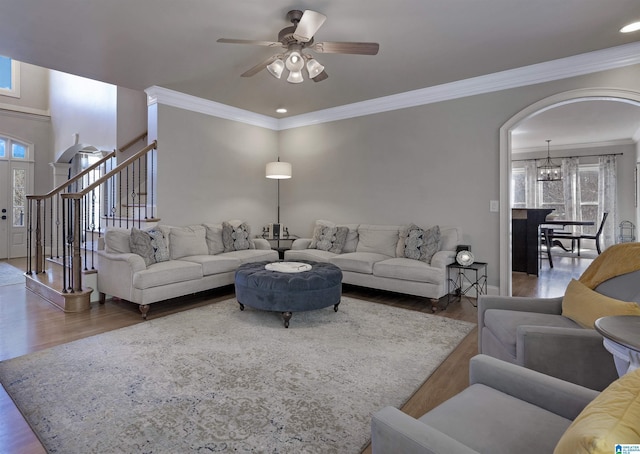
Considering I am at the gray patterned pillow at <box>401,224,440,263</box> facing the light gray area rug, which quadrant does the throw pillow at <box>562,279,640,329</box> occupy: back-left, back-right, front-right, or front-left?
front-left

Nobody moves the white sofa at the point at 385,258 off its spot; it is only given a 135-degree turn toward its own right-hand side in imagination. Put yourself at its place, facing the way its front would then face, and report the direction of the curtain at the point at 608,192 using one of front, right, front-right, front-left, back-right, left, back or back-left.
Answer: front-right

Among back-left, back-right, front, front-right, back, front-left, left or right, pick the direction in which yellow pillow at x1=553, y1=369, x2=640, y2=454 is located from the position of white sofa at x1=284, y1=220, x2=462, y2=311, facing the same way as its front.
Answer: front-left

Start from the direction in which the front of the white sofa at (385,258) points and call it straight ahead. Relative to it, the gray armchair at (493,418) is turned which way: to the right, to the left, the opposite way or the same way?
to the right

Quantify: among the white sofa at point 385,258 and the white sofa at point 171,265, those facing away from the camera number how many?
0

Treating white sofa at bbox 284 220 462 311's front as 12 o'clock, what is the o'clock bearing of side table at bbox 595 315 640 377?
The side table is roughly at 10 o'clock from the white sofa.

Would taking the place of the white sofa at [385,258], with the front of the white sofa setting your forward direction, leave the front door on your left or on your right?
on your right

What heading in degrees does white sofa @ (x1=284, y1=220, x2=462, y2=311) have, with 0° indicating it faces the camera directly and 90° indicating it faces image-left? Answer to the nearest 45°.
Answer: approximately 45°

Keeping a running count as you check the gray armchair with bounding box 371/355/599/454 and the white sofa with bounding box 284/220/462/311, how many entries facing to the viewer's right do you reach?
0

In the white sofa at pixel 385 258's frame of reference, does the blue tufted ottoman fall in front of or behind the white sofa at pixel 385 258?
in front

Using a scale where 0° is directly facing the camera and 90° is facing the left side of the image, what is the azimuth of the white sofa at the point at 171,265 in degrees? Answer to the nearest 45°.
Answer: approximately 315°

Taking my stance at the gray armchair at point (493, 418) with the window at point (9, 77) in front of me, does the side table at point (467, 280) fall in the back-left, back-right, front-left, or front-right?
front-right

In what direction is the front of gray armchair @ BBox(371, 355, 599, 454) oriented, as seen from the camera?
facing away from the viewer and to the left of the viewer

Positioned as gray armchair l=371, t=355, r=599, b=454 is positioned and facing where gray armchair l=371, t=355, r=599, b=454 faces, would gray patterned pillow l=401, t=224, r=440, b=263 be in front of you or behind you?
in front
